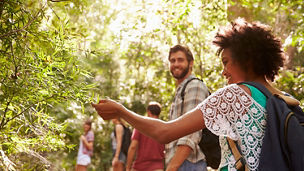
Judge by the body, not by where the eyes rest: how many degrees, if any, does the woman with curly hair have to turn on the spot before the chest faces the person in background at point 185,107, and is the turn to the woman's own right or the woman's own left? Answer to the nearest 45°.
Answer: approximately 45° to the woman's own right

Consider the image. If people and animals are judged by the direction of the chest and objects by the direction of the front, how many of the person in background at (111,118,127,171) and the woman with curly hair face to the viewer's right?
0

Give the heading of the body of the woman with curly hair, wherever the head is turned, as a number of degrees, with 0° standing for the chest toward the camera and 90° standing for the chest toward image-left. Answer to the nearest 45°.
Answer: approximately 135°

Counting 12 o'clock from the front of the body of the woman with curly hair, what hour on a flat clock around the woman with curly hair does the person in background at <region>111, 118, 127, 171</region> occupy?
The person in background is roughly at 1 o'clock from the woman with curly hair.

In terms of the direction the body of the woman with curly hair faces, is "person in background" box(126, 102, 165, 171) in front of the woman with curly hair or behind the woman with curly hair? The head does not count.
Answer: in front
